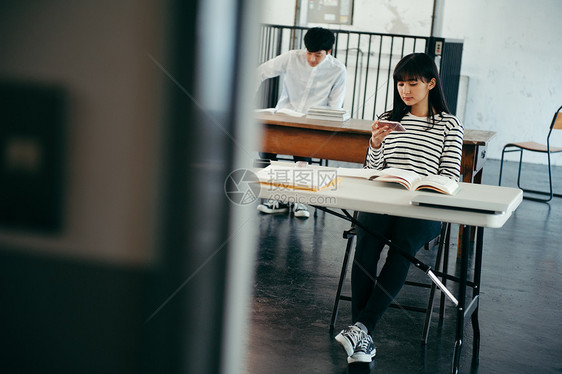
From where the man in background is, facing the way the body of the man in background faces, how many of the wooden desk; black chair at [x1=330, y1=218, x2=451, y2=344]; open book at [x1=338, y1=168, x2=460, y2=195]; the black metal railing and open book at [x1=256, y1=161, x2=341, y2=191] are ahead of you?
4

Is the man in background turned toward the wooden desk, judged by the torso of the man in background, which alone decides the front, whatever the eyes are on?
yes

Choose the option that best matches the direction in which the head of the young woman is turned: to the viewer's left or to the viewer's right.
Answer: to the viewer's left

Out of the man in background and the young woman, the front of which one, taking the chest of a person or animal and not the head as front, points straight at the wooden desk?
the man in background

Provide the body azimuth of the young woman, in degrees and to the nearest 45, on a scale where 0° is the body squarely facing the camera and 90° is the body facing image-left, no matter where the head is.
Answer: approximately 45°

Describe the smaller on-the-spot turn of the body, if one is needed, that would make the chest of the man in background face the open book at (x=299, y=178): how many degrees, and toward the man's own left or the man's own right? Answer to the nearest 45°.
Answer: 0° — they already face it

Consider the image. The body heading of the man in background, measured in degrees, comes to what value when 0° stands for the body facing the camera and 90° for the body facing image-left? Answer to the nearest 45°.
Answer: approximately 0°
